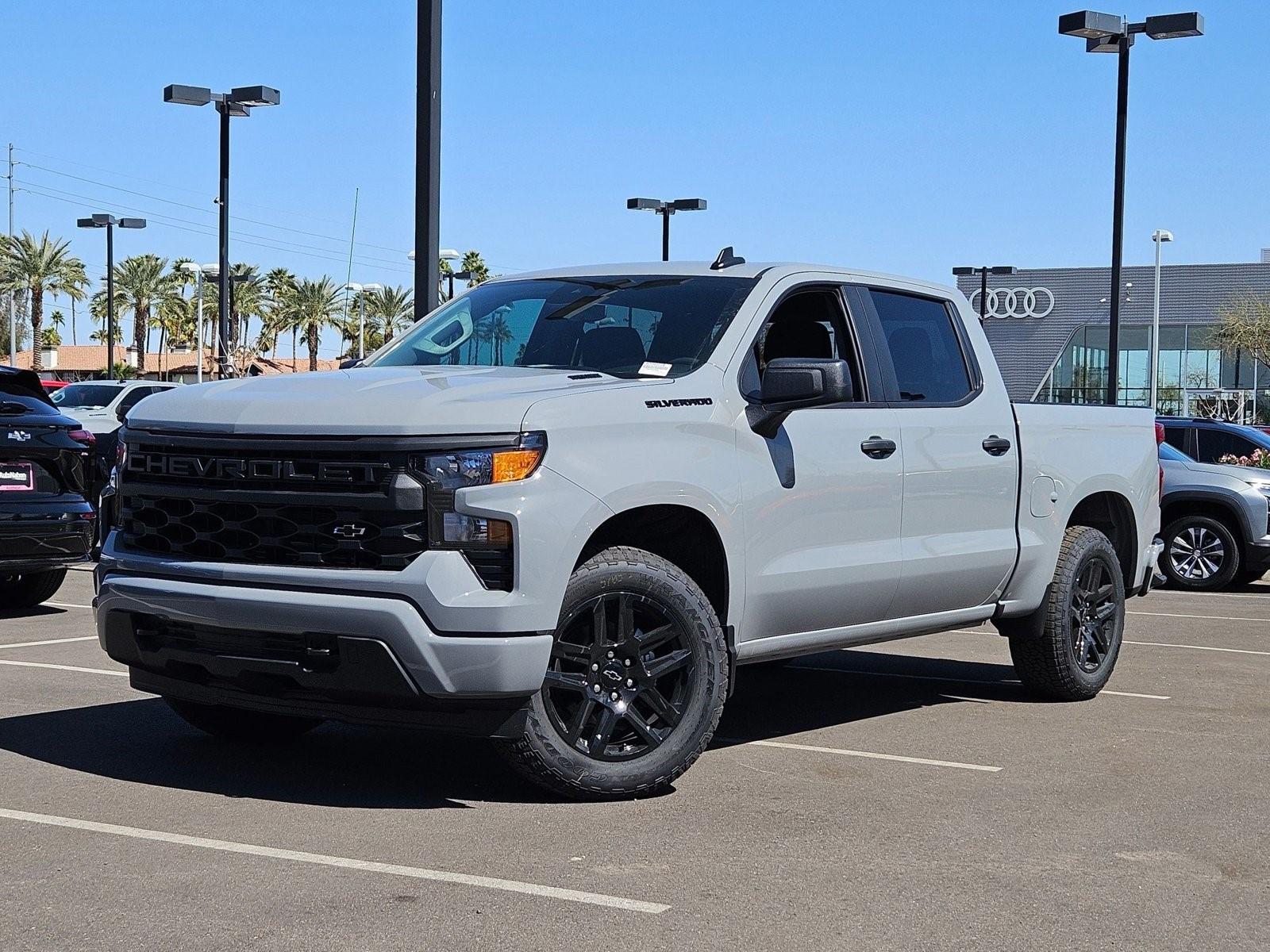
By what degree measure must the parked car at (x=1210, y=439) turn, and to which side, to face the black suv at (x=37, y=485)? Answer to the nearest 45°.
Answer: approximately 135° to its right

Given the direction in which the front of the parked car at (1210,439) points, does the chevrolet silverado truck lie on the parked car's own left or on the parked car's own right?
on the parked car's own right

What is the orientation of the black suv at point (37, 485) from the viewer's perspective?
away from the camera

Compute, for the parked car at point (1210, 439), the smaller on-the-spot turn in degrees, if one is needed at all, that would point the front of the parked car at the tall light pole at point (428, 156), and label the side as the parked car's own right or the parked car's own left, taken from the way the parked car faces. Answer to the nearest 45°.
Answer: approximately 135° to the parked car's own right

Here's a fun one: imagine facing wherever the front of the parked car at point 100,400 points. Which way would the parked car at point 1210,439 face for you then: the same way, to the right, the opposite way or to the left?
to the left

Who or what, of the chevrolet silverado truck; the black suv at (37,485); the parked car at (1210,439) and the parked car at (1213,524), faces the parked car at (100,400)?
the black suv

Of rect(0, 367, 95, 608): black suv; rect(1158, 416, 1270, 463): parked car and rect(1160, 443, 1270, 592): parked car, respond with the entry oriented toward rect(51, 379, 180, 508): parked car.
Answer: the black suv

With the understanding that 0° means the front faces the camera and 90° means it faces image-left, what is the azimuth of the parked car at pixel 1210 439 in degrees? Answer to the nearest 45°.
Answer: approximately 270°

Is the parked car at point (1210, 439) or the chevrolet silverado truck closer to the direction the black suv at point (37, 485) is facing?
the parked car

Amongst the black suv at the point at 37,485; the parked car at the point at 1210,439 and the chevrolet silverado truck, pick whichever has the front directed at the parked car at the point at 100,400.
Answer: the black suv
